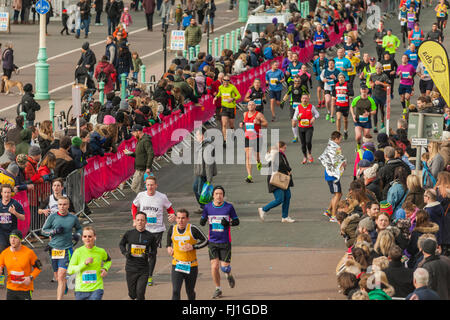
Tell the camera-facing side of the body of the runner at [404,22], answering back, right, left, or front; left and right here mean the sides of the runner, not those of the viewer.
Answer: front

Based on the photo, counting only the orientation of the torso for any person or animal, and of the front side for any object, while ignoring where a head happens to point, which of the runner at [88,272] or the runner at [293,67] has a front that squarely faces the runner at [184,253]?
the runner at [293,67]

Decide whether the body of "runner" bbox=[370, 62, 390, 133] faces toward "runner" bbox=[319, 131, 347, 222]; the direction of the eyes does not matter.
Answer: yes

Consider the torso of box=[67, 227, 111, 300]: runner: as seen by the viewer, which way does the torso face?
toward the camera

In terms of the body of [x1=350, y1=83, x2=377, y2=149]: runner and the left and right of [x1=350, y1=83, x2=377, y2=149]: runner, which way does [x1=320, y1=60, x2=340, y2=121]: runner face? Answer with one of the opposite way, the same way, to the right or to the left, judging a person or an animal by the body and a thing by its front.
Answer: the same way

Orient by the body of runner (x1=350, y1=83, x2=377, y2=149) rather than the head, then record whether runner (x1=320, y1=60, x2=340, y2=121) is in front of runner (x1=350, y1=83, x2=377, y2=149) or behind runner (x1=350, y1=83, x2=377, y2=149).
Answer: behind

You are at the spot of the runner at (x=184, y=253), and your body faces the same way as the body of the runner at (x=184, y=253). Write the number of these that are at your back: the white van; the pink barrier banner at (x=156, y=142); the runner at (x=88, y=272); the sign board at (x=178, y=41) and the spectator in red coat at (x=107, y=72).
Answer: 4

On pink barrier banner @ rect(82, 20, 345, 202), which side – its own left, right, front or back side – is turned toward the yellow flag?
front

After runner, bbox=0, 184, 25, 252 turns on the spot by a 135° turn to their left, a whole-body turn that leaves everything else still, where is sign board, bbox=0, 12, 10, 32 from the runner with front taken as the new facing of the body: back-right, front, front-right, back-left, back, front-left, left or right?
front-left

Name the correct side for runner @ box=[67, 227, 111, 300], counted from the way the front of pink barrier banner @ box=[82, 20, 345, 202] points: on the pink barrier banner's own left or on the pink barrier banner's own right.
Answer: on the pink barrier banner's own right

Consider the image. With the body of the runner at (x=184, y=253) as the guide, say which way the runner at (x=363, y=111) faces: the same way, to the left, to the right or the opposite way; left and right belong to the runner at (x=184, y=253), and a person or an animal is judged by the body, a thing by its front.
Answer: the same way

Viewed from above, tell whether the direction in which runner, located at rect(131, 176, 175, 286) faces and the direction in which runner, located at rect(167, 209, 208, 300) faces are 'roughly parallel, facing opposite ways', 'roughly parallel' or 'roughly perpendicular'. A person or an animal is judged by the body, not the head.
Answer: roughly parallel

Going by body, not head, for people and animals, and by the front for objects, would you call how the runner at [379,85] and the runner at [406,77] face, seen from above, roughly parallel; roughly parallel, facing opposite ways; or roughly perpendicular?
roughly parallel

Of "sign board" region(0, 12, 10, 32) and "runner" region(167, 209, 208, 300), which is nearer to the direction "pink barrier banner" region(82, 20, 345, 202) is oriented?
the runner

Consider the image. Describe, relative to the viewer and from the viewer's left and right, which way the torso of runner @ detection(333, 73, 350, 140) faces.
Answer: facing the viewer

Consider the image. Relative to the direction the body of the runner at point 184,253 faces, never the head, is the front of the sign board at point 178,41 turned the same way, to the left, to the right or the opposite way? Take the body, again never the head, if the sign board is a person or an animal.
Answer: the same way

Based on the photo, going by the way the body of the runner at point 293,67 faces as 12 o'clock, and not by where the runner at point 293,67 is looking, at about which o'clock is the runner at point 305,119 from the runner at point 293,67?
the runner at point 305,119 is roughly at 12 o'clock from the runner at point 293,67.

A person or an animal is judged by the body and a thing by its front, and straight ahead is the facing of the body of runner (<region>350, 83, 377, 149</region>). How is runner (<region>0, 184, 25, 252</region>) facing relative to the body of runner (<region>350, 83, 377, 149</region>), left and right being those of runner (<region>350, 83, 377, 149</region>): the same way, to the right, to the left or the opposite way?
the same way

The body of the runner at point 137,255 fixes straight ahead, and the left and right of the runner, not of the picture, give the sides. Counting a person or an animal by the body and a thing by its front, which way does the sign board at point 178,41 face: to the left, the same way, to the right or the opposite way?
the same way
